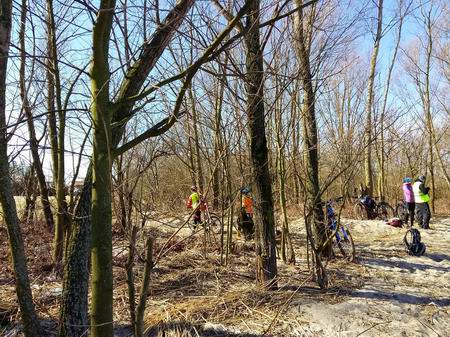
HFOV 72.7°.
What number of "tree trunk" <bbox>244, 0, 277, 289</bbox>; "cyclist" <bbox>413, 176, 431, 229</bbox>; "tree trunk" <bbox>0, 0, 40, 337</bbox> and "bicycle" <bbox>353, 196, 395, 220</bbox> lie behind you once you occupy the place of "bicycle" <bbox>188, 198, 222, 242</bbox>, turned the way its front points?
1

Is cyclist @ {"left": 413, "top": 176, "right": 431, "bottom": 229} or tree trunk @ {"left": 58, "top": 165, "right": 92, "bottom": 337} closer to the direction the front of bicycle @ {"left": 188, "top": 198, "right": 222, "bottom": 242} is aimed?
the cyclist

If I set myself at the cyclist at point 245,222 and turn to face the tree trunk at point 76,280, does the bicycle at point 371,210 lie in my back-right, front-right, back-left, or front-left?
back-left

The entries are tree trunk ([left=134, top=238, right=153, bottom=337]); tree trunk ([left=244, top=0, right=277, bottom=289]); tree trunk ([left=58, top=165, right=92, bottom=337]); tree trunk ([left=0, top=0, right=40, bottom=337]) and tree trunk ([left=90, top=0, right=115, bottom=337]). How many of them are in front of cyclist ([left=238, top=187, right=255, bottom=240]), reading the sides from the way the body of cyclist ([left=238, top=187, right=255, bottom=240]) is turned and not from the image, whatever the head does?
0

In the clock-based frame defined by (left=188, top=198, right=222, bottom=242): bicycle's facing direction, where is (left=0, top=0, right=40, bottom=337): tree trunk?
The tree trunk is roughly at 6 o'clock from the bicycle.

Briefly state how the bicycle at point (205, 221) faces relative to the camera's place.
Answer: facing to the right of the viewer

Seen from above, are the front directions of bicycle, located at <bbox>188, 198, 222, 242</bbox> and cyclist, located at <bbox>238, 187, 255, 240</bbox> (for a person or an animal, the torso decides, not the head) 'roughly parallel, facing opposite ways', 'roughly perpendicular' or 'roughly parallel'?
roughly perpendicular

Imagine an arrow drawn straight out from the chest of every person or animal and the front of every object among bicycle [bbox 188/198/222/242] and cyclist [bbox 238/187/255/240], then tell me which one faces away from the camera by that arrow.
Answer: the cyclist

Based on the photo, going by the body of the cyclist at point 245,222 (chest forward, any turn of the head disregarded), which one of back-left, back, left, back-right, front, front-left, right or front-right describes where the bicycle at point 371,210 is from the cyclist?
front-right

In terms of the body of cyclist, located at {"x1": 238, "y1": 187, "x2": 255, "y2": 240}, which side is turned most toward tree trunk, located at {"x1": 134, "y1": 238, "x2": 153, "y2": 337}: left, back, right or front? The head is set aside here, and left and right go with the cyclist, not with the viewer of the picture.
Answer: back

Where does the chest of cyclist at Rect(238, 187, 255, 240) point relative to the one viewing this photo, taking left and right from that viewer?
facing away from the viewer

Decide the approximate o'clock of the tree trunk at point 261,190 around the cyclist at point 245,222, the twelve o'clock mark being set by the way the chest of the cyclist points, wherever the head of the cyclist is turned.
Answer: The tree trunk is roughly at 6 o'clock from the cyclist.

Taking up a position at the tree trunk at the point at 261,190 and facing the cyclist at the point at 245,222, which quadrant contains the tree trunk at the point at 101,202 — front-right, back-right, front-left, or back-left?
back-left
